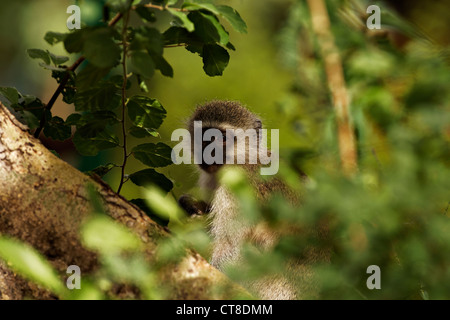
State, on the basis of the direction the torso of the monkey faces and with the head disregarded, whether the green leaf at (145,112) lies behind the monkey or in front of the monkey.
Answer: in front

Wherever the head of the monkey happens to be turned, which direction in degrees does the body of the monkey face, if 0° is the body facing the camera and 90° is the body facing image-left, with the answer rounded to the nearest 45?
approximately 45°

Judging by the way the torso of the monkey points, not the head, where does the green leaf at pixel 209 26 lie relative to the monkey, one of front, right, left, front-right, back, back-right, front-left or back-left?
front-left

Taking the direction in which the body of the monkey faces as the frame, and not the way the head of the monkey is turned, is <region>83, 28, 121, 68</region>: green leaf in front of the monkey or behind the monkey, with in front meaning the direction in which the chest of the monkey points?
in front

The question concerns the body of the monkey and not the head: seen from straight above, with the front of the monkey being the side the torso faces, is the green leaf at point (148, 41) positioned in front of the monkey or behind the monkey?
in front
